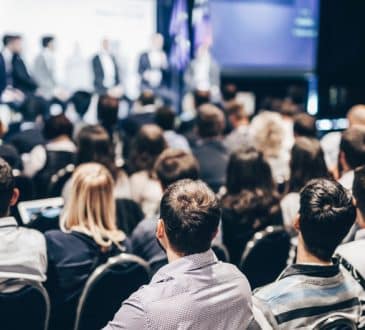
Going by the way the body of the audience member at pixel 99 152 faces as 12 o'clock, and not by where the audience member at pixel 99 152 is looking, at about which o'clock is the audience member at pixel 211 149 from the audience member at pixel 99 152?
the audience member at pixel 211 149 is roughly at 2 o'clock from the audience member at pixel 99 152.

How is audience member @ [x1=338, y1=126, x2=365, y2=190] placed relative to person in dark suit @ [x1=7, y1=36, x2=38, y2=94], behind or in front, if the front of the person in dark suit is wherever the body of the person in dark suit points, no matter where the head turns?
in front

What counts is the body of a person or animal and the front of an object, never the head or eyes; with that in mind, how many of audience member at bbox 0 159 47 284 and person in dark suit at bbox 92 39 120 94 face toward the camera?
1

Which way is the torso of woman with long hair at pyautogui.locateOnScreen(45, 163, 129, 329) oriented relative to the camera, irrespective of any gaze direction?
away from the camera

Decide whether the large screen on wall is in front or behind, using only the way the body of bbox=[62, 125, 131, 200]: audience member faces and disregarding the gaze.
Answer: in front

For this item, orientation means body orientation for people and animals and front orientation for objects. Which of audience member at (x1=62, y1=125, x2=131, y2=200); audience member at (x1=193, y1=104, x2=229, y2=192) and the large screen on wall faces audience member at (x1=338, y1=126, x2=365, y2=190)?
the large screen on wall

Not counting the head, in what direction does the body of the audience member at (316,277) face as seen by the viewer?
away from the camera

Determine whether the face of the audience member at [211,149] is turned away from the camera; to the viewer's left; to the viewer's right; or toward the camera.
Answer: away from the camera

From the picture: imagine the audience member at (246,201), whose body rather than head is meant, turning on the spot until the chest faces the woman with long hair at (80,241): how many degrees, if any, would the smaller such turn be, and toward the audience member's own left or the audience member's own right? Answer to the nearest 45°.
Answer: approximately 135° to the audience member's own left

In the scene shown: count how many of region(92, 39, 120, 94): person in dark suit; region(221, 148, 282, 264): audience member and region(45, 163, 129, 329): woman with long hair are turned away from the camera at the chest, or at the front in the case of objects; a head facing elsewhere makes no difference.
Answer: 2

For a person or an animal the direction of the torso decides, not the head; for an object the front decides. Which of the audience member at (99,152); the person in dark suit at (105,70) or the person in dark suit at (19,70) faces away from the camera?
the audience member

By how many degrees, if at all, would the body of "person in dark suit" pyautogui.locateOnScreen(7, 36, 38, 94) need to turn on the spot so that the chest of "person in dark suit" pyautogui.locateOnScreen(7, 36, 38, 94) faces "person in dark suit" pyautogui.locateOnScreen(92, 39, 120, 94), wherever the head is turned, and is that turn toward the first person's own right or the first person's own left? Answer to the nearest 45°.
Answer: approximately 90° to the first person's own left

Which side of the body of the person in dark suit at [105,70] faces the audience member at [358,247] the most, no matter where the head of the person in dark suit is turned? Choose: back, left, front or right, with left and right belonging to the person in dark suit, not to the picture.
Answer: front

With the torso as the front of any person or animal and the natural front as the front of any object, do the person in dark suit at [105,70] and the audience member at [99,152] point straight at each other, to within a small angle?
yes

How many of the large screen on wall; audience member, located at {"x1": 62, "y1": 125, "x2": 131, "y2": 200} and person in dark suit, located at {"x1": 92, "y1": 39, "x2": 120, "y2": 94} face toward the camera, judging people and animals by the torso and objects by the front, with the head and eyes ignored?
2

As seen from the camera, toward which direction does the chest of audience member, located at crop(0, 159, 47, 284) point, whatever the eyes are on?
away from the camera

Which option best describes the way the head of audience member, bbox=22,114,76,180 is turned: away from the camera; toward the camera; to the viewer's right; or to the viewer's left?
away from the camera

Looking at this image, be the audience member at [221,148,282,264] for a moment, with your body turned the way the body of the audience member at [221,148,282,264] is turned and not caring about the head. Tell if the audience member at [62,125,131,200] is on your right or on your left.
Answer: on your left

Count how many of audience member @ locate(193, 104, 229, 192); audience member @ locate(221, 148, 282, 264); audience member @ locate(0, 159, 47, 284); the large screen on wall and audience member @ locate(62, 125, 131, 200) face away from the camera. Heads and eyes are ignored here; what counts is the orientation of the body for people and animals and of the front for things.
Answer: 4
